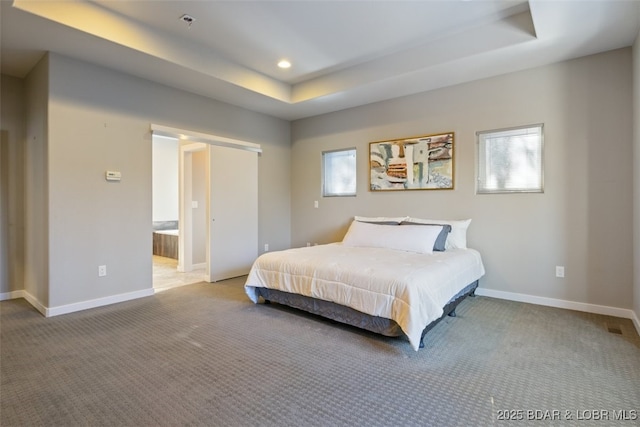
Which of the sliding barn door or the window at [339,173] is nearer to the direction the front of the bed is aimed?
the sliding barn door

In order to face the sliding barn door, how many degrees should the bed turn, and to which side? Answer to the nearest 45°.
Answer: approximately 90° to its right

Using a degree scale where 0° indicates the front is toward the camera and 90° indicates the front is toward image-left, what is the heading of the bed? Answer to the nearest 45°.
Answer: approximately 45°

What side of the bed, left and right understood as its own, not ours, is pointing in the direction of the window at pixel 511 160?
back

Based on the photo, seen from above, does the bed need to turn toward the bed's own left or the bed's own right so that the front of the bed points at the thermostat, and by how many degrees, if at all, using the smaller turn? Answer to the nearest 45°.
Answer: approximately 45° to the bed's own right

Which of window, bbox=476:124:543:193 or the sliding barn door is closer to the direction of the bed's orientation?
the sliding barn door

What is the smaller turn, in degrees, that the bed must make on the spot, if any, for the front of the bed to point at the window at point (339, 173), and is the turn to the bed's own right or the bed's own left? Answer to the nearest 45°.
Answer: approximately 135° to the bed's own right
